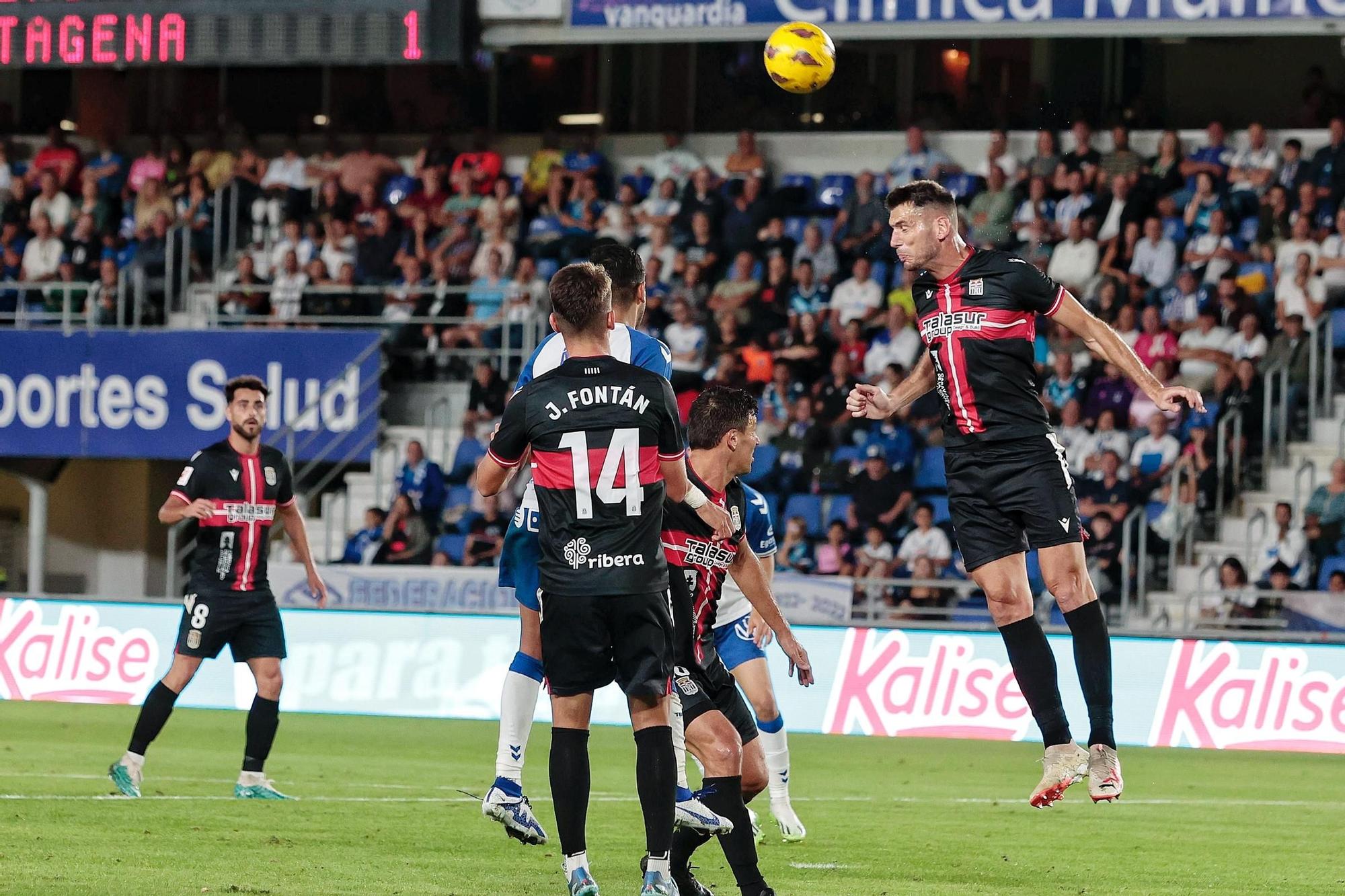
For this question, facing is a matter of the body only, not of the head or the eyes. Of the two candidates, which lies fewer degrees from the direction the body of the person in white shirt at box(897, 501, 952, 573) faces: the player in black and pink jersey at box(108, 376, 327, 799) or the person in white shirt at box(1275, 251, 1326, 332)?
the player in black and pink jersey

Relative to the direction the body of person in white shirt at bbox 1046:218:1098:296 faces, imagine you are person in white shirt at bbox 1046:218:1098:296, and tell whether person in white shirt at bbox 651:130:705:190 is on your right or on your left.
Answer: on your right

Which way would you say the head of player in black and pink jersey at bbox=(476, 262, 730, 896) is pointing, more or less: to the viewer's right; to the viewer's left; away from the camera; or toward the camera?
away from the camera

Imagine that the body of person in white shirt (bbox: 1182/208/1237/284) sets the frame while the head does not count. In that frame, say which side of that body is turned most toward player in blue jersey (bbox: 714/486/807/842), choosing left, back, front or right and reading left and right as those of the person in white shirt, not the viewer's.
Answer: front

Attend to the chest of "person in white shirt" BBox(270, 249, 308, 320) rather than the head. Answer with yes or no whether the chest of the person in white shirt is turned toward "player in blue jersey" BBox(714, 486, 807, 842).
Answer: yes

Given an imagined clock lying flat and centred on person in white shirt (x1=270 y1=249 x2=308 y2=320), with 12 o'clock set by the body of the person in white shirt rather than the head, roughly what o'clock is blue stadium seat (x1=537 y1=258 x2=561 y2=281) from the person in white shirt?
The blue stadium seat is roughly at 10 o'clock from the person in white shirt.

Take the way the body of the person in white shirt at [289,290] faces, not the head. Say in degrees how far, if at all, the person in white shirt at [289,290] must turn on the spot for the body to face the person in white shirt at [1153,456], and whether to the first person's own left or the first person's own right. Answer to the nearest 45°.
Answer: approximately 45° to the first person's own left

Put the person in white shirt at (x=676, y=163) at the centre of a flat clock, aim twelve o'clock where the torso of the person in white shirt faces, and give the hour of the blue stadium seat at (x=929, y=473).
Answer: The blue stadium seat is roughly at 11 o'clock from the person in white shirt.

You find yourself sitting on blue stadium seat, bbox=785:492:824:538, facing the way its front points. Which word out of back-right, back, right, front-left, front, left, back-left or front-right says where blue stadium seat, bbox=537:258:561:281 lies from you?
back-right

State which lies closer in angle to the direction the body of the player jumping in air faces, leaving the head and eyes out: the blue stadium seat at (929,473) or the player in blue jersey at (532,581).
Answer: the player in blue jersey

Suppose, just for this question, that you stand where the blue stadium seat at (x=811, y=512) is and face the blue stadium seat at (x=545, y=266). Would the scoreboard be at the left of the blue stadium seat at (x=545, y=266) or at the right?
left
